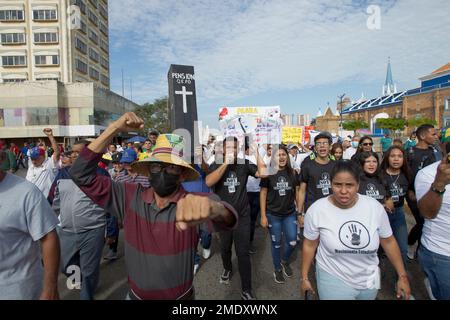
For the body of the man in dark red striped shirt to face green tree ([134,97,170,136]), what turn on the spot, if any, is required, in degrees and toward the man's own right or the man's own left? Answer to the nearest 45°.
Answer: approximately 180°

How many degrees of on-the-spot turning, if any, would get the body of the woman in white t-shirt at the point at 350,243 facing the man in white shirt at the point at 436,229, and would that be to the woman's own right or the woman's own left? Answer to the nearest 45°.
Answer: approximately 135° to the woman's own left

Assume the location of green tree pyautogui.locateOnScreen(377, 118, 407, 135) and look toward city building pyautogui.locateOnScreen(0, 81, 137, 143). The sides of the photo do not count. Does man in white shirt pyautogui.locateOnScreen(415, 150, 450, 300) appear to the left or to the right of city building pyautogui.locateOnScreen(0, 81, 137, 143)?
left

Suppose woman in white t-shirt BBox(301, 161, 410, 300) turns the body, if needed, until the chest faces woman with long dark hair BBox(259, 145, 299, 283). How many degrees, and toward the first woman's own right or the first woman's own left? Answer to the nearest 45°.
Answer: approximately 135° to the first woman's own right

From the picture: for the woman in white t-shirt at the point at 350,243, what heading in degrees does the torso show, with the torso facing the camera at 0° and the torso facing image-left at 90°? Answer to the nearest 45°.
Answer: approximately 0°

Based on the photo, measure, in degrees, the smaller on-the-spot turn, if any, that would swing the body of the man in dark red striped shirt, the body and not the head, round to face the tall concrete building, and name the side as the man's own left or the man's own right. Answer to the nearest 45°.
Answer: approximately 180°

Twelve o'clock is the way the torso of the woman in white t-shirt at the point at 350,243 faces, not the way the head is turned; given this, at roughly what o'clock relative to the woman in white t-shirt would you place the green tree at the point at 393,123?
The green tree is roughly at 6 o'clock from the woman in white t-shirt.

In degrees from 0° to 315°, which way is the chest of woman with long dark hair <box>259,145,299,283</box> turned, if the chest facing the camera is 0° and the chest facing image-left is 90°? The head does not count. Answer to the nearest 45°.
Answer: approximately 0°
